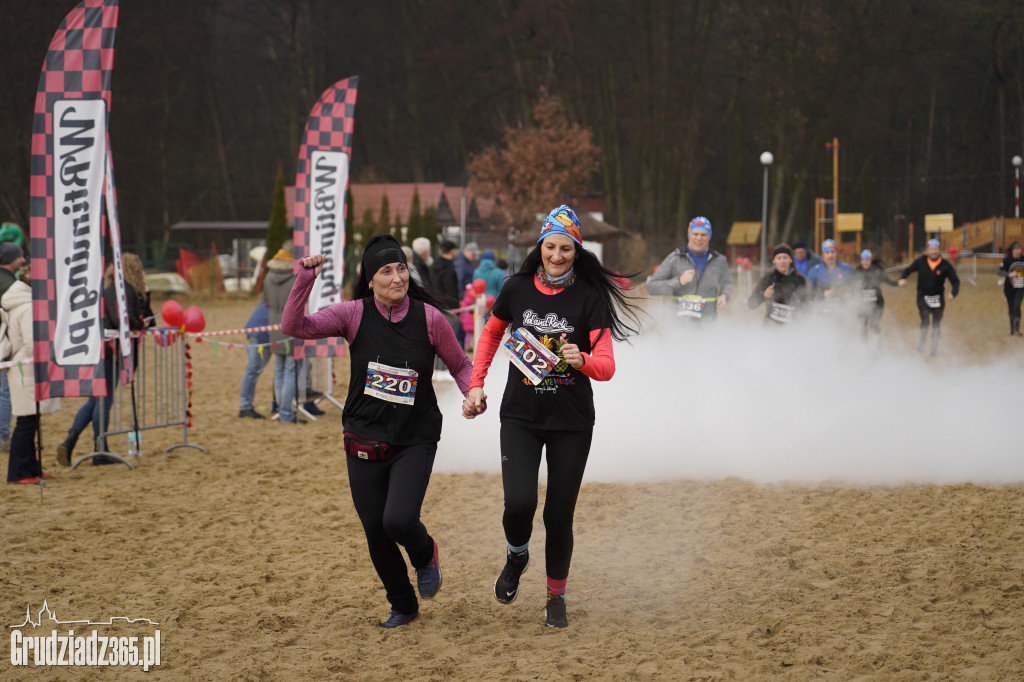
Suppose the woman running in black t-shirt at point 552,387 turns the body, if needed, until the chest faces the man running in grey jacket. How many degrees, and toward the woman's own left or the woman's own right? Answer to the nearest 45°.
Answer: approximately 180°

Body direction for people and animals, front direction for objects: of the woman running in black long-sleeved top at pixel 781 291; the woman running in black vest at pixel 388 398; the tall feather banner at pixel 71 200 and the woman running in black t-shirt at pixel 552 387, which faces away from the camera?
the tall feather banner

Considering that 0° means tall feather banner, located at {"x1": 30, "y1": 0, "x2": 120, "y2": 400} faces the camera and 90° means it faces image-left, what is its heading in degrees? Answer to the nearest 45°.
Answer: approximately 180°

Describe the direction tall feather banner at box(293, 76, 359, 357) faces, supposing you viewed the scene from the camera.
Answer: facing away from the viewer
